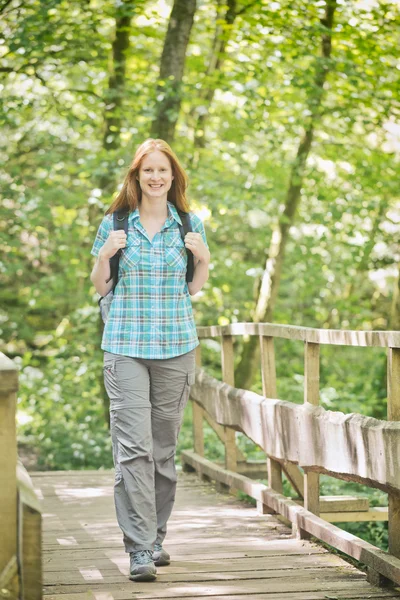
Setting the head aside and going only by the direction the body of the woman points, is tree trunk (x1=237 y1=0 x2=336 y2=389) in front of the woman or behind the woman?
behind

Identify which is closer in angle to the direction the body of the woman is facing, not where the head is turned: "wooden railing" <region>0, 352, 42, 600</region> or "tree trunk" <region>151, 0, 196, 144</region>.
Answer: the wooden railing

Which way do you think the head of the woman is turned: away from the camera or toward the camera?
toward the camera

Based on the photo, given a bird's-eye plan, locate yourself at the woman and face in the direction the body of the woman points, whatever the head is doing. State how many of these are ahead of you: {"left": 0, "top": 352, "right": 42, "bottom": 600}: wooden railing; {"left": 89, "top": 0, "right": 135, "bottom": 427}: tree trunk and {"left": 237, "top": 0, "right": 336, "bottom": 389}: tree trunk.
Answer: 1

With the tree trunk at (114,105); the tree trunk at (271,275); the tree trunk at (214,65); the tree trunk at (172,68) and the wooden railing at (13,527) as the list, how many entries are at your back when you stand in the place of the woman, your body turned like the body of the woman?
4

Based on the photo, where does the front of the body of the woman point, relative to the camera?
toward the camera

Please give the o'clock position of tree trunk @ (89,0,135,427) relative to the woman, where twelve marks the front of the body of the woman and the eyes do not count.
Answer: The tree trunk is roughly at 6 o'clock from the woman.

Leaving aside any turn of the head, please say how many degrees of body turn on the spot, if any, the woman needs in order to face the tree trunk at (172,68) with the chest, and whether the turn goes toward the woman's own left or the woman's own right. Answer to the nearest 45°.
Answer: approximately 180°

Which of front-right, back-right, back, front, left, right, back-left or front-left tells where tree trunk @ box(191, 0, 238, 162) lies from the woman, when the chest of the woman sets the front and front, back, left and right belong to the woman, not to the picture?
back
